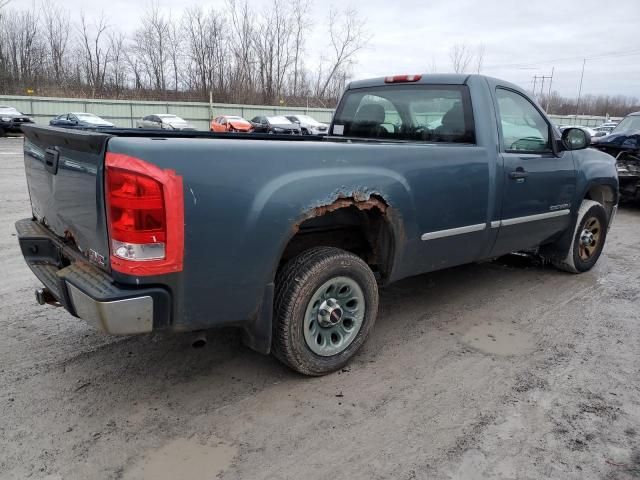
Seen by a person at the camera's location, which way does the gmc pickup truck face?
facing away from the viewer and to the right of the viewer

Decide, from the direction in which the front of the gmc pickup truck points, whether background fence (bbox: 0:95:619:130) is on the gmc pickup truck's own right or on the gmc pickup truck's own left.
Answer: on the gmc pickup truck's own left

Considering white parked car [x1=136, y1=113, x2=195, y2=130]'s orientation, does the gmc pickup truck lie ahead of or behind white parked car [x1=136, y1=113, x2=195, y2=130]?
ahead

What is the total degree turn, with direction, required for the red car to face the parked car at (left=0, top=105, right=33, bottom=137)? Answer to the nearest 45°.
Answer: approximately 135° to its right

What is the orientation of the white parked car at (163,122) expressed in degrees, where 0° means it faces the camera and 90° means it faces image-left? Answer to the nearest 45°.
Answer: approximately 315°

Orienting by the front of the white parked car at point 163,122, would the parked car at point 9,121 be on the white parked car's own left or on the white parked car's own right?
on the white parked car's own right

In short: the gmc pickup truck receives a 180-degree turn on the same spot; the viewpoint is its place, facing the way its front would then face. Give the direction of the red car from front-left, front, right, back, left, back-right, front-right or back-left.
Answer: back-right

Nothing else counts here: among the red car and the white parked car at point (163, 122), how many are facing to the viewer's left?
0
